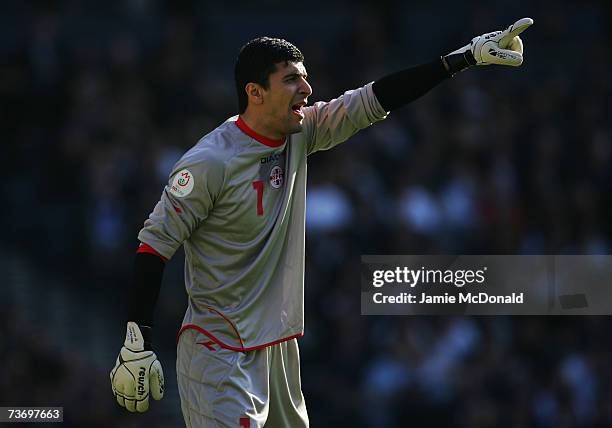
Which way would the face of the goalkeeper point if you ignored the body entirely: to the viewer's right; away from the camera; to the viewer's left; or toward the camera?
to the viewer's right

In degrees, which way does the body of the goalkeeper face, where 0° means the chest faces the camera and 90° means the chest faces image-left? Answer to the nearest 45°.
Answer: approximately 315°
